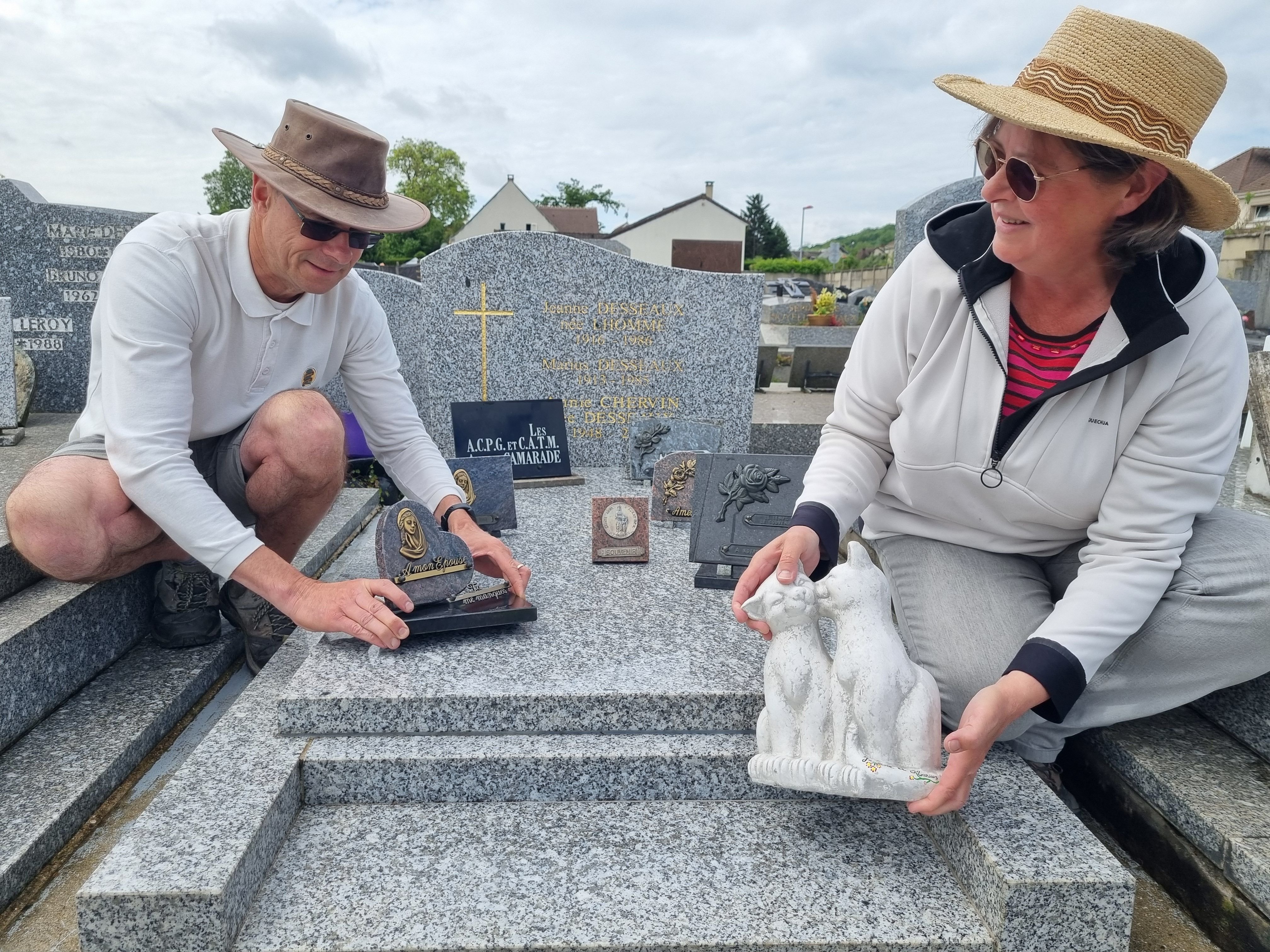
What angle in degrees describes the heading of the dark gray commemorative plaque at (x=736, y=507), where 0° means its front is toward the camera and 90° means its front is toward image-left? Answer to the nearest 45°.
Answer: approximately 0°

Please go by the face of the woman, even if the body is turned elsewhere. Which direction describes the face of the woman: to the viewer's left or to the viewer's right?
to the viewer's left

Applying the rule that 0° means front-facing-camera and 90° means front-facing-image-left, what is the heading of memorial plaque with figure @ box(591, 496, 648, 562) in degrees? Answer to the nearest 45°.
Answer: approximately 0°

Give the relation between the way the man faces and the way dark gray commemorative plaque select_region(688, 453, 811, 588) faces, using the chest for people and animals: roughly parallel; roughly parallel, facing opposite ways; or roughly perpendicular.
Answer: roughly perpendicular

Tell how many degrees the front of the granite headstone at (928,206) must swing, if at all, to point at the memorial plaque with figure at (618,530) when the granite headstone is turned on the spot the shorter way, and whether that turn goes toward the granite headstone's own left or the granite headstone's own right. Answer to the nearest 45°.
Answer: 0° — it already faces it

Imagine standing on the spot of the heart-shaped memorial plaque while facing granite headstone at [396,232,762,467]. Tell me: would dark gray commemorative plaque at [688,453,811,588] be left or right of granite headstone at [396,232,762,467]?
right

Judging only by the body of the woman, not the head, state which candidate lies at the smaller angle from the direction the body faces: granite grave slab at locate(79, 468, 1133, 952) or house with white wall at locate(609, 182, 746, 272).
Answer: the granite grave slab

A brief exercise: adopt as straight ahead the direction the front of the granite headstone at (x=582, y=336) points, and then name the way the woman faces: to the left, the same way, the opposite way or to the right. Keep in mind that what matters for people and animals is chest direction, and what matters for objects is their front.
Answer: to the right
